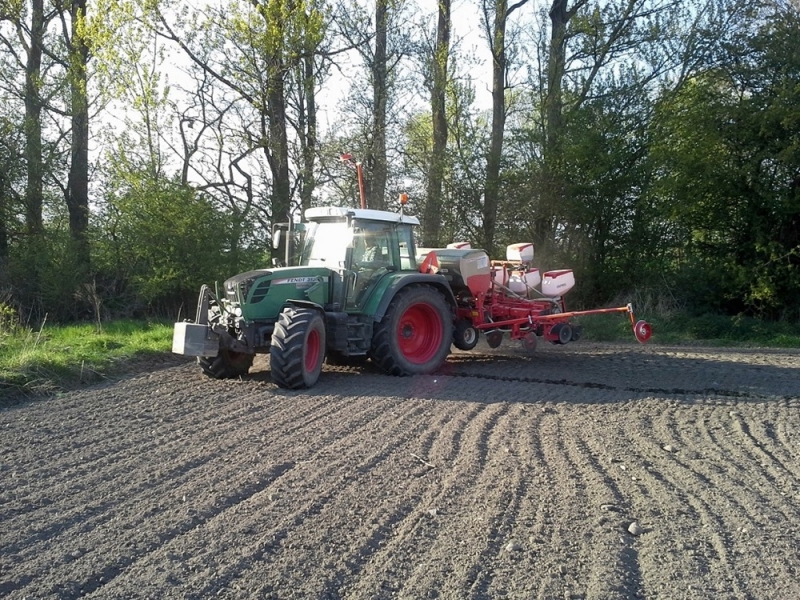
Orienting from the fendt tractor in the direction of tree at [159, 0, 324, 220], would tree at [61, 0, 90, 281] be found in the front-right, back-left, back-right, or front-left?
front-left

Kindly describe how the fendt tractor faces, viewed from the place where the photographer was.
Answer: facing the viewer and to the left of the viewer

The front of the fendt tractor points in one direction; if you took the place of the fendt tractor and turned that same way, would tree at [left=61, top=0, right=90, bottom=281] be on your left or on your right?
on your right
